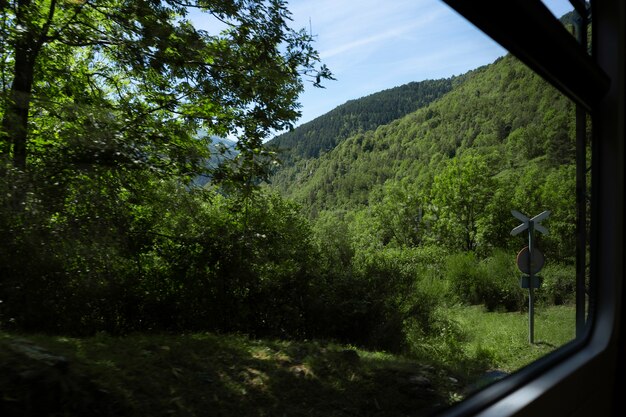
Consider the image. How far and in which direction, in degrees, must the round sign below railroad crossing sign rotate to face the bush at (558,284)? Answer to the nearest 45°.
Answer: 0° — it already faces it

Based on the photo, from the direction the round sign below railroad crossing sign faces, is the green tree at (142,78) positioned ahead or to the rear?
to the rear

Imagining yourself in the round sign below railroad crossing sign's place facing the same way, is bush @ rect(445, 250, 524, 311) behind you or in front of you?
in front

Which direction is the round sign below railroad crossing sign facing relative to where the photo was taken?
away from the camera

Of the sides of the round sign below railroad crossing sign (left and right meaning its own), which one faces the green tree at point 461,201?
front
